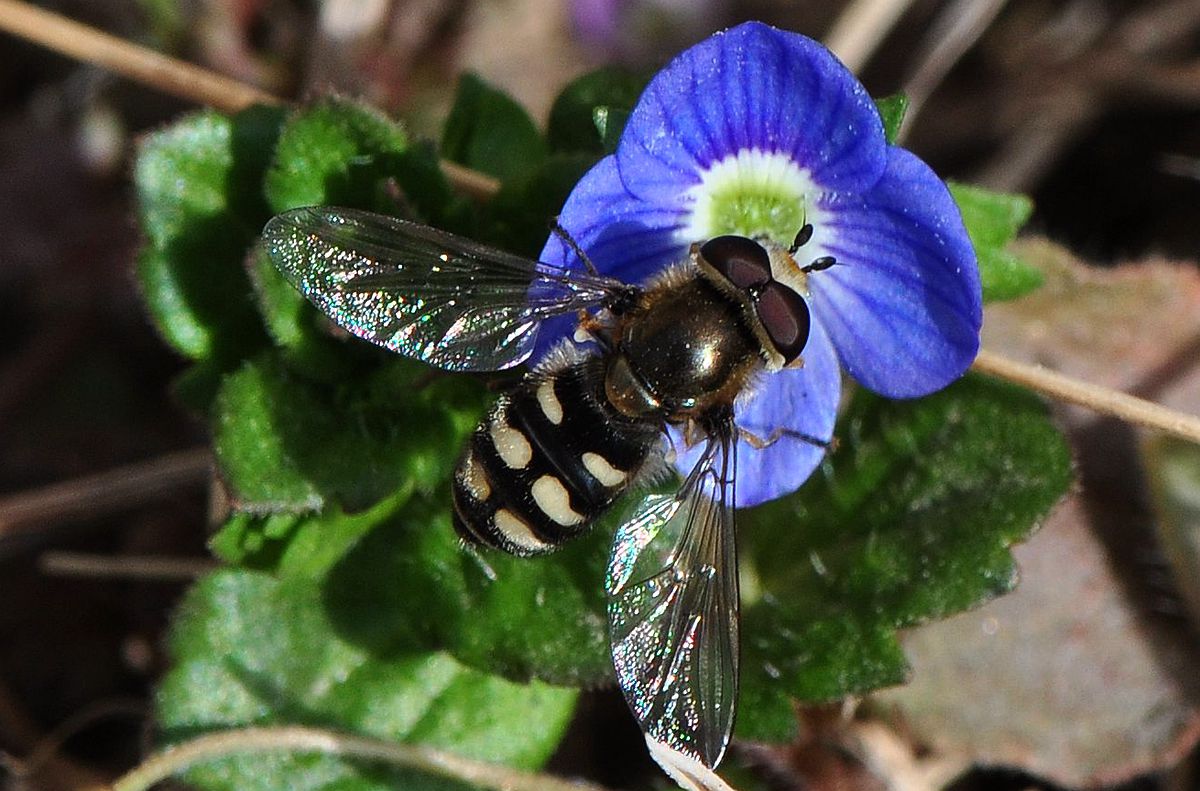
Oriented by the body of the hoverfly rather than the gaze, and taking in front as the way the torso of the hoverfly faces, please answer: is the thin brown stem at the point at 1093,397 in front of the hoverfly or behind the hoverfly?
in front

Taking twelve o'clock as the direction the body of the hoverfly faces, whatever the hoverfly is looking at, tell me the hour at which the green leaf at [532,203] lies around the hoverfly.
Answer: The green leaf is roughly at 10 o'clock from the hoverfly.

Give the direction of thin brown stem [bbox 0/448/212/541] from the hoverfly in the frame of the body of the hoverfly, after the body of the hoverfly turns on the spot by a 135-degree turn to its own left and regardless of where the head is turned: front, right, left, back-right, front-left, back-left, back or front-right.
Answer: front-right

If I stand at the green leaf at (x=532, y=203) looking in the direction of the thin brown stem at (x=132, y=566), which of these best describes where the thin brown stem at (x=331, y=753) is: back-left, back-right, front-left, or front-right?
front-left

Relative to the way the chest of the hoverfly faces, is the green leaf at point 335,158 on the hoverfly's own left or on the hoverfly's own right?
on the hoverfly's own left

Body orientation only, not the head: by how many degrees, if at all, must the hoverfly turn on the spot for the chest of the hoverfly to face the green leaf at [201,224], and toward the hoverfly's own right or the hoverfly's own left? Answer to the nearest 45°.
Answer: approximately 90° to the hoverfly's own left

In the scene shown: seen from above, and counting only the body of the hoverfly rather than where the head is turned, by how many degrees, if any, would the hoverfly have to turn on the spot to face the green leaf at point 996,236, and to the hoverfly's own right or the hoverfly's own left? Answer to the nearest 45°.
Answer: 0° — it already faces it

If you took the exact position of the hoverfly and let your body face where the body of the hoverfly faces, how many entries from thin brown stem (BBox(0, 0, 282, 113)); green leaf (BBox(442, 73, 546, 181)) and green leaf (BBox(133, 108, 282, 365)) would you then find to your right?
0

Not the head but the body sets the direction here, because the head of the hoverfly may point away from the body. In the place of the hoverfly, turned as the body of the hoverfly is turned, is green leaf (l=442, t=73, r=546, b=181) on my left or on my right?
on my left

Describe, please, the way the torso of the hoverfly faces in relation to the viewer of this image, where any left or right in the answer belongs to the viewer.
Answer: facing away from the viewer and to the right of the viewer

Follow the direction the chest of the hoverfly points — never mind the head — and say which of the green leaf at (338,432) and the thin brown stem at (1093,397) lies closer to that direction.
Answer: the thin brown stem

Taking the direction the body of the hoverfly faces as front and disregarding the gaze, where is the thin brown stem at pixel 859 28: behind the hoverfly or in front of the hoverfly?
in front

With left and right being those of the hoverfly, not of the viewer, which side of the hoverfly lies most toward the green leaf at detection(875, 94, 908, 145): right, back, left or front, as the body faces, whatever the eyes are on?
front

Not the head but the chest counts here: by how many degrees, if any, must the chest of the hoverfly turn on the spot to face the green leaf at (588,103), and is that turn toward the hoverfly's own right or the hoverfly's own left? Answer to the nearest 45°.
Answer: approximately 45° to the hoverfly's own left

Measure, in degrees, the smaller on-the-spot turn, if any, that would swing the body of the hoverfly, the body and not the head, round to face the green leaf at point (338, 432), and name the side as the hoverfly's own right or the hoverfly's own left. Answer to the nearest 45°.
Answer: approximately 90° to the hoverfly's own left
